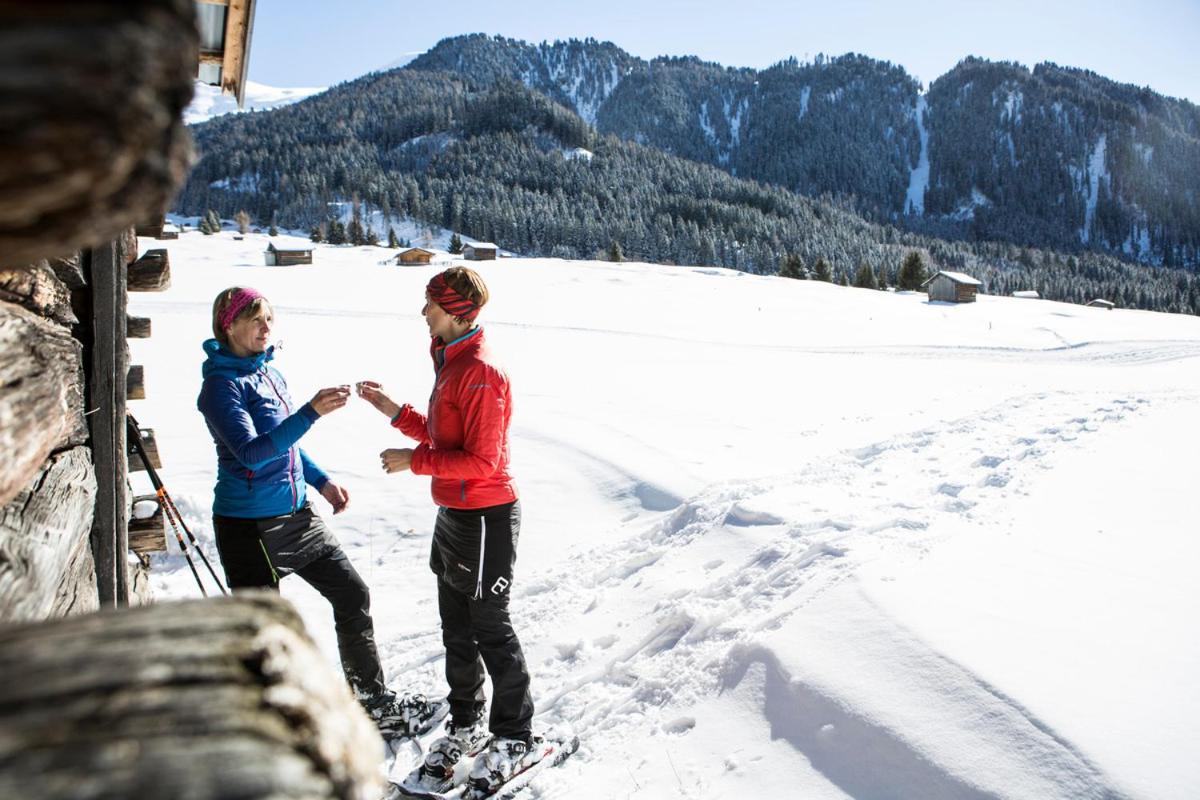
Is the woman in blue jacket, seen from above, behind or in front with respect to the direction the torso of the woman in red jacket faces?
in front

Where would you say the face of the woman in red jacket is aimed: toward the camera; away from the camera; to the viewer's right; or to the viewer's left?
to the viewer's left

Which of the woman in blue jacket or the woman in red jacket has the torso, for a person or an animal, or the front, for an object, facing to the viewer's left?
the woman in red jacket

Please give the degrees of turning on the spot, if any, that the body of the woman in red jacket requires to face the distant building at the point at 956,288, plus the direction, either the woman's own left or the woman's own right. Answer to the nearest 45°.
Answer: approximately 135° to the woman's own right

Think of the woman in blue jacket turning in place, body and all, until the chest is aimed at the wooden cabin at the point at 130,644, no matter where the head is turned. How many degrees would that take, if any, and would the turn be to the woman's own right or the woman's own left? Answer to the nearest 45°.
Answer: approximately 45° to the woman's own right

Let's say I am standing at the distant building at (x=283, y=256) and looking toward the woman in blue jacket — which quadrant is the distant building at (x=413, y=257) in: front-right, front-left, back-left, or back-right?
back-left

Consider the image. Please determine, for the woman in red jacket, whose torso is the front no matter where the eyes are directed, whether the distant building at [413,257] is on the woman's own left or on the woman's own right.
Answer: on the woman's own right

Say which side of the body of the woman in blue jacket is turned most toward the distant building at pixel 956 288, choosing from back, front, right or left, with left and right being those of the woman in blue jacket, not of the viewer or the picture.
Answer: left

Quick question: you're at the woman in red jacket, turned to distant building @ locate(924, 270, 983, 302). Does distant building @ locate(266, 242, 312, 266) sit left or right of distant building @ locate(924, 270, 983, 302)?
left

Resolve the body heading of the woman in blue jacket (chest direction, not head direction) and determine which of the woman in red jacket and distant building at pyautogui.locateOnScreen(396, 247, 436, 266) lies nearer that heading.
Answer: the woman in red jacket

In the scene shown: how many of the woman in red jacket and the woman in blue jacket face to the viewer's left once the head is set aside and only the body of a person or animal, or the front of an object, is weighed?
1

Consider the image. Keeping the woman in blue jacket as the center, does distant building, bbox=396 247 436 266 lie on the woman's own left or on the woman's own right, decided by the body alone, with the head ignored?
on the woman's own left

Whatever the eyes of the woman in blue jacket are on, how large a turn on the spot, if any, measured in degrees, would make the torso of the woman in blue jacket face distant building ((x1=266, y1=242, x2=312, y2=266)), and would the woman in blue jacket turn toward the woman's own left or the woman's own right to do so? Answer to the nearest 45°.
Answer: approximately 135° to the woman's own left

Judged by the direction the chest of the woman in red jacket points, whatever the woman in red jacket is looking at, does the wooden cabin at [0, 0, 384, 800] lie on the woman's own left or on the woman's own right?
on the woman's own left

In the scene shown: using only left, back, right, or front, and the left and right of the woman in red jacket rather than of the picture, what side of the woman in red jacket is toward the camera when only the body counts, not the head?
left
